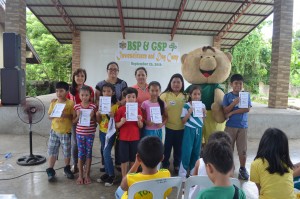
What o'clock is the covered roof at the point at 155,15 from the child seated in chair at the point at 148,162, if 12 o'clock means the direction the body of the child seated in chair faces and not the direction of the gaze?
The covered roof is roughly at 12 o'clock from the child seated in chair.

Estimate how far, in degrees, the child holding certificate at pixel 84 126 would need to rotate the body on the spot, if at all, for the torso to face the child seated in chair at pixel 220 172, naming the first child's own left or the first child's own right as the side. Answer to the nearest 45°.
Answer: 0° — they already face them

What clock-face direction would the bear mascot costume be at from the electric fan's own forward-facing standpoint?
The bear mascot costume is roughly at 10 o'clock from the electric fan.

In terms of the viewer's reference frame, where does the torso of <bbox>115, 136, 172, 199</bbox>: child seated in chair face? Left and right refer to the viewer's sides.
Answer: facing away from the viewer

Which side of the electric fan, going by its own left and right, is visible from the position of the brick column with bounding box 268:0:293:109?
left

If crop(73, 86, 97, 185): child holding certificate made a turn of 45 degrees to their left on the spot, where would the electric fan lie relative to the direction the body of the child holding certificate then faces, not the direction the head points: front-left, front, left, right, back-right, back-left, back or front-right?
back
